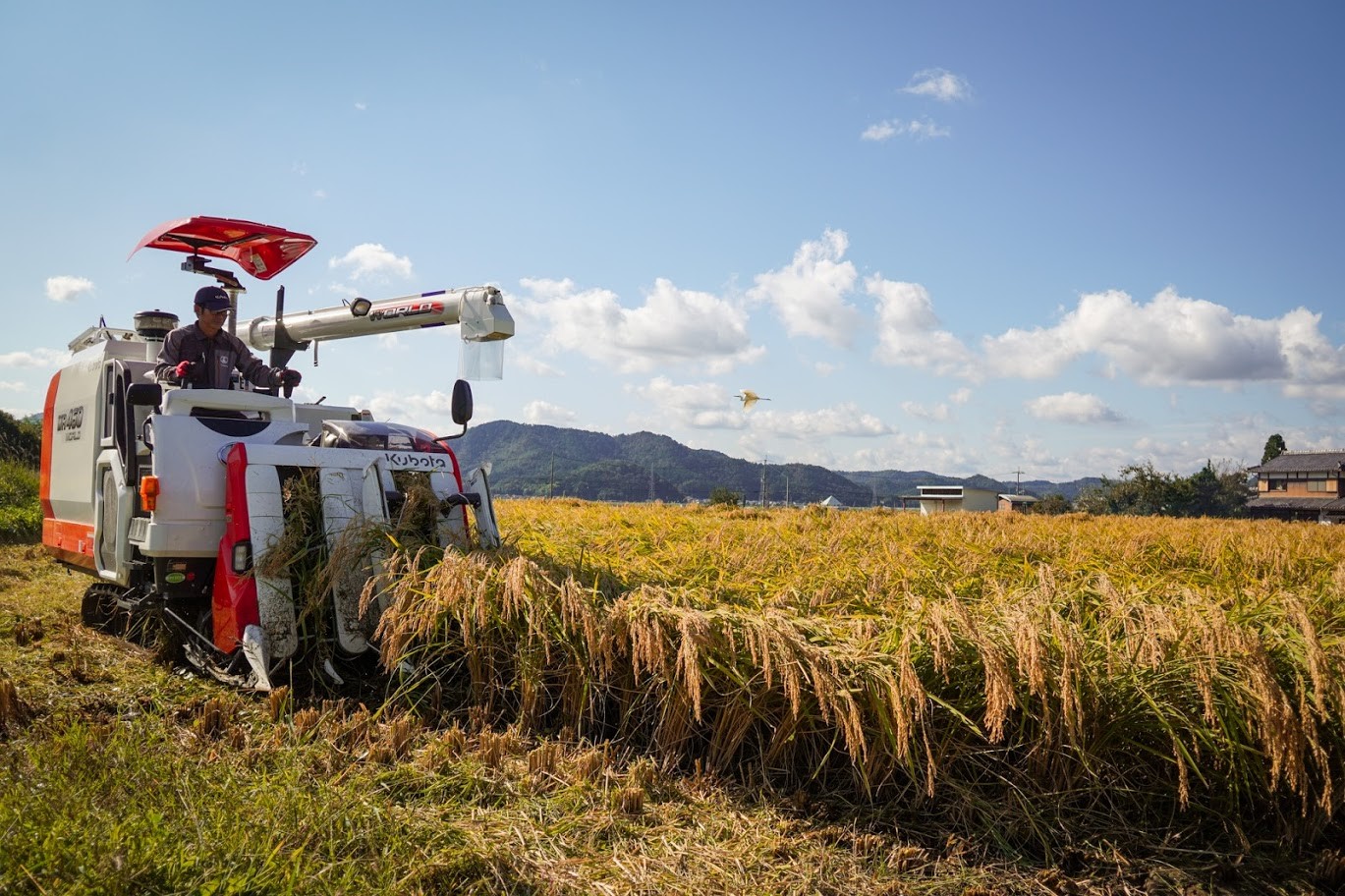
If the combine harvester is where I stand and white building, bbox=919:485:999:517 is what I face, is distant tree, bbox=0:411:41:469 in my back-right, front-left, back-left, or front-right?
front-left

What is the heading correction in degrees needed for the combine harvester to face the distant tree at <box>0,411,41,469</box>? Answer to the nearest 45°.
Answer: approximately 135° to its left

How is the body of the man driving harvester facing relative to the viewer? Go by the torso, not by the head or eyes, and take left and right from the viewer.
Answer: facing the viewer and to the right of the viewer

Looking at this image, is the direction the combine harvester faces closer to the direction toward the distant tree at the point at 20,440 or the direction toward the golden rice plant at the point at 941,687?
the golden rice plant

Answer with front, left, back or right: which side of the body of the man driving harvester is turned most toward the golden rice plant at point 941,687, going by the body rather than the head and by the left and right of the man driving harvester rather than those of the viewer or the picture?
front

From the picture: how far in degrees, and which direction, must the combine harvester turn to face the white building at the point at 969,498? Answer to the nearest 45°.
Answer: approximately 90° to its left

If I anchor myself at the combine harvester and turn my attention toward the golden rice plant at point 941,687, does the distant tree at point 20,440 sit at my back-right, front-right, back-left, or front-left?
back-left

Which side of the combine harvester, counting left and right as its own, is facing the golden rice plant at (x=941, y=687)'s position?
front

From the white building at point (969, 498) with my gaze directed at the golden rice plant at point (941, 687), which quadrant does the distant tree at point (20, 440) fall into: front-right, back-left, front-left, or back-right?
front-right

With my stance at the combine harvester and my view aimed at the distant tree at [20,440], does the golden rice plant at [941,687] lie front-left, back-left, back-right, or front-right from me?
back-right

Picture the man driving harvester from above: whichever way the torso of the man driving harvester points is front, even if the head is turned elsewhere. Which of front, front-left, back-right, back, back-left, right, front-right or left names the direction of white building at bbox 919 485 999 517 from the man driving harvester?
left

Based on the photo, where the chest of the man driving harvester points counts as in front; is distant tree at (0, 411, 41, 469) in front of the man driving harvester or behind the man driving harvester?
behind
